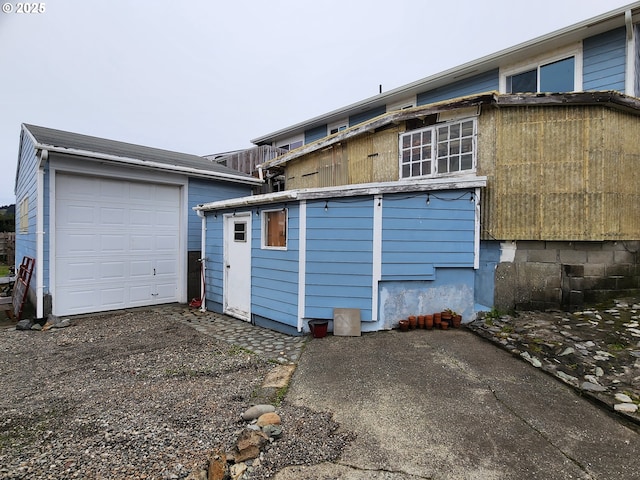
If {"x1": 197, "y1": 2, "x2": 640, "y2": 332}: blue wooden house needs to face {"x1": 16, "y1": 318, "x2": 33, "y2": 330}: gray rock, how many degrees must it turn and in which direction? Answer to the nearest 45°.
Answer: approximately 45° to its right

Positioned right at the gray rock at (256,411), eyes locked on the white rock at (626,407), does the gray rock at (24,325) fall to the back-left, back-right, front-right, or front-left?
back-left

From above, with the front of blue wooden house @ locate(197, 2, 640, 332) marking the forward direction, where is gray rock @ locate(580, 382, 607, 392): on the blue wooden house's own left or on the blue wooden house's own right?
on the blue wooden house's own left

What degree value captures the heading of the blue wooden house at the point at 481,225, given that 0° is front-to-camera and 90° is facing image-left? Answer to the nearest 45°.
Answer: approximately 45°
